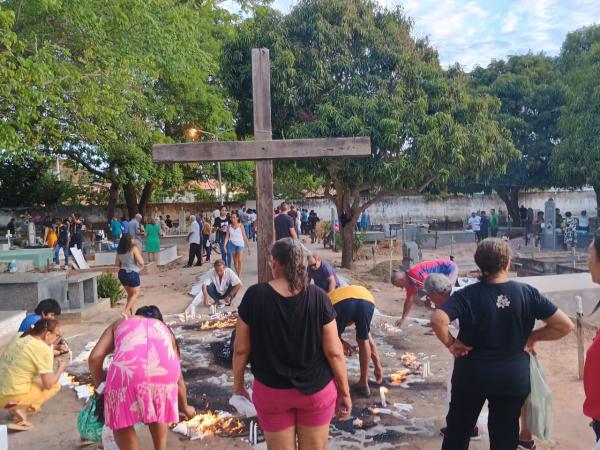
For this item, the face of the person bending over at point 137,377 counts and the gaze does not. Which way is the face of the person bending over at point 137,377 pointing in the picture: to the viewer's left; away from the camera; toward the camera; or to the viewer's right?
away from the camera

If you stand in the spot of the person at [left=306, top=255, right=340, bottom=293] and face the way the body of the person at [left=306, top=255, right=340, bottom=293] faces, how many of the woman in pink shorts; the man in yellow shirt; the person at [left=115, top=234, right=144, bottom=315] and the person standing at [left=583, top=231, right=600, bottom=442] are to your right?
1

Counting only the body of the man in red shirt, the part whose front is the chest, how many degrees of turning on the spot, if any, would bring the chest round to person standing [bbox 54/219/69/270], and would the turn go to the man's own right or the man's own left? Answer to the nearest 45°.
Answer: approximately 45° to the man's own right

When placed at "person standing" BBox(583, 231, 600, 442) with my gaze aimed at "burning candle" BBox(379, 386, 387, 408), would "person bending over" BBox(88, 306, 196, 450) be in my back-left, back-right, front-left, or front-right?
front-left

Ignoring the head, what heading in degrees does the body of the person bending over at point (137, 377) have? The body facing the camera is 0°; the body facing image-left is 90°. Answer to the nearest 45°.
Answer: approximately 180°

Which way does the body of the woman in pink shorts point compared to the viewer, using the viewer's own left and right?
facing away from the viewer

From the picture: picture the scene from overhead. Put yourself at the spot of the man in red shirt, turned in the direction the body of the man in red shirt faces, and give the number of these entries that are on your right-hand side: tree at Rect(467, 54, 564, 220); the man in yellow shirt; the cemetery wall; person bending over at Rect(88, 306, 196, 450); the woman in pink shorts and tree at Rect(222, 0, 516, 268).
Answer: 3

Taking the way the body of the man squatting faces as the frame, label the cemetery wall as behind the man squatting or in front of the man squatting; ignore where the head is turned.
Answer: behind

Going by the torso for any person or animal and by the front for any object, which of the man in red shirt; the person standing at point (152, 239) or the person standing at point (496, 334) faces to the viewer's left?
the man in red shirt

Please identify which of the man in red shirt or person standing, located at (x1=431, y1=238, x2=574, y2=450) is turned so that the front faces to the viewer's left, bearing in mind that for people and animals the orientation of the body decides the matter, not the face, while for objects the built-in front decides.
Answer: the man in red shirt

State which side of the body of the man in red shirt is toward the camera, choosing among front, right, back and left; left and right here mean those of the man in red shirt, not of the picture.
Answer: left
